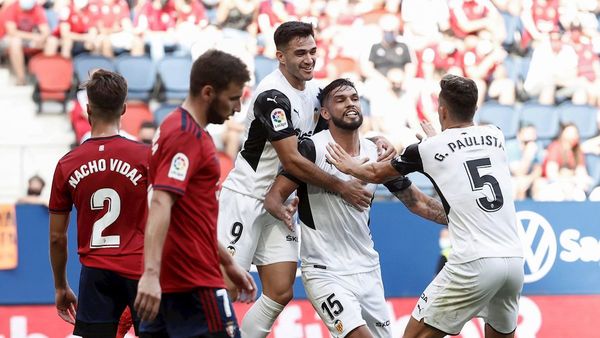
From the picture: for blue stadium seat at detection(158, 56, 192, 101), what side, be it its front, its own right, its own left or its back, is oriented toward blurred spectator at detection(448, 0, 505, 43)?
left

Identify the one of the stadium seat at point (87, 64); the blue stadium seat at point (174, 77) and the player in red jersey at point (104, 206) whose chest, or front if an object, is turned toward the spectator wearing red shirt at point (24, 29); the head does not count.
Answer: the player in red jersey

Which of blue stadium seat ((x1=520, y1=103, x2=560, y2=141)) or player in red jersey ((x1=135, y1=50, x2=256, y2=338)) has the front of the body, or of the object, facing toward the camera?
the blue stadium seat

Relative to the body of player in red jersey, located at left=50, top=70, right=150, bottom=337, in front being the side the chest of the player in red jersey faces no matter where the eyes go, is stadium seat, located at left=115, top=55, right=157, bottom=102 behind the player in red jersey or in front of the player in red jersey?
in front

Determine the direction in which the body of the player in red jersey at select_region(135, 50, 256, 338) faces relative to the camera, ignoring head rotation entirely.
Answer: to the viewer's right

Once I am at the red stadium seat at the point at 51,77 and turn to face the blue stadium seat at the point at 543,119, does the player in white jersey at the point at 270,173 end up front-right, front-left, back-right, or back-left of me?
front-right

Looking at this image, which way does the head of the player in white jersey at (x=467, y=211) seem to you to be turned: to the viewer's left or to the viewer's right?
to the viewer's left

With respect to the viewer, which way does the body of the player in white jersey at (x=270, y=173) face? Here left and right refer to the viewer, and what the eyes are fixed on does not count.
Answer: facing the viewer and to the right of the viewer

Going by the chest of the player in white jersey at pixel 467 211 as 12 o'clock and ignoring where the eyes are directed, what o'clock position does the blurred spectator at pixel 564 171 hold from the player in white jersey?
The blurred spectator is roughly at 2 o'clock from the player in white jersey.

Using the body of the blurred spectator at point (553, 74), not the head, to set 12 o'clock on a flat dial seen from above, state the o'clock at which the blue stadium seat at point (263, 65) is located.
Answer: The blue stadium seat is roughly at 2 o'clock from the blurred spectator.

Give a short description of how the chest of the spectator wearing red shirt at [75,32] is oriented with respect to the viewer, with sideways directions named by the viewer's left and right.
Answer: facing the viewer

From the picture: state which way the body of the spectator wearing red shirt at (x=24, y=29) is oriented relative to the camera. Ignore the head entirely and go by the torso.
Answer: toward the camera

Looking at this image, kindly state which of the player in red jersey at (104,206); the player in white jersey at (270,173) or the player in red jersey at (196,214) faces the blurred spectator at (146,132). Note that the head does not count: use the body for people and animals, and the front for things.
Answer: the player in red jersey at (104,206)

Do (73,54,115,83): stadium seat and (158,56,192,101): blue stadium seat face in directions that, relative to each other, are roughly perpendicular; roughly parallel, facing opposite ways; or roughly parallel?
roughly parallel

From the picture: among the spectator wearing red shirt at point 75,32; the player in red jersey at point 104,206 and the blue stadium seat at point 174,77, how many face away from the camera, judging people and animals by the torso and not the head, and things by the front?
1

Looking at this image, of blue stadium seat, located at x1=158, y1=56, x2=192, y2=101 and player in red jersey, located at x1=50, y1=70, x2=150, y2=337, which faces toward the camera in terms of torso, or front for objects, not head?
the blue stadium seat

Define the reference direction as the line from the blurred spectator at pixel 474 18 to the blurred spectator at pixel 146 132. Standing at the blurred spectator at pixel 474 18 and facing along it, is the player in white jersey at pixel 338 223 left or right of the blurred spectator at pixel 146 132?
left
